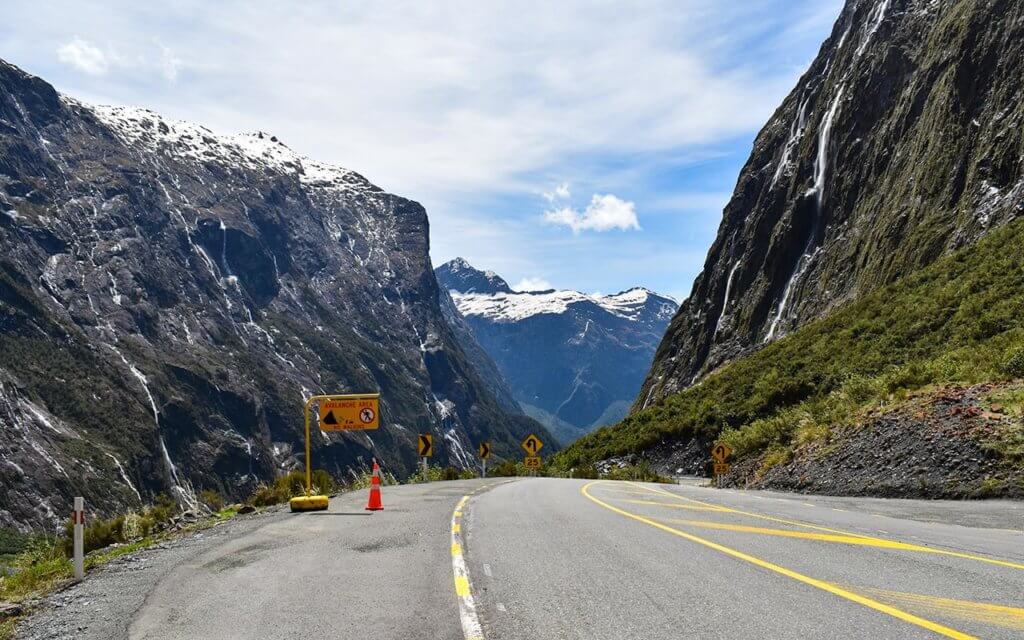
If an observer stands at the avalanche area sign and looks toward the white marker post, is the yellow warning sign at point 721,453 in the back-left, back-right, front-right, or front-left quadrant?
back-left

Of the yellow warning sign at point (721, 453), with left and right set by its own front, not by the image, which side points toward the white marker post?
front

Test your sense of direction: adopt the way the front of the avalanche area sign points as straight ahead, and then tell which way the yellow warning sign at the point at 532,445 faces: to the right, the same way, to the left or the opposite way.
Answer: the same way

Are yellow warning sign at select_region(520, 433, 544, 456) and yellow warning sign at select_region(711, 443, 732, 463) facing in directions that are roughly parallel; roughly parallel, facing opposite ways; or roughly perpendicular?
roughly parallel

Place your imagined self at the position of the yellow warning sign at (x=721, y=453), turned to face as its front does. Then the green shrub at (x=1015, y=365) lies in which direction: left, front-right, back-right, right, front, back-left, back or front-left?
front-left

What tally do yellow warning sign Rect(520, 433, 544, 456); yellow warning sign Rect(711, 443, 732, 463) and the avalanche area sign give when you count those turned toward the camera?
3

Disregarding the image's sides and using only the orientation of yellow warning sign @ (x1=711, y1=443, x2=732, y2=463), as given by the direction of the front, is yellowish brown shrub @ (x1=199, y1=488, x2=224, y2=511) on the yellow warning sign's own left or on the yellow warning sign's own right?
on the yellow warning sign's own right

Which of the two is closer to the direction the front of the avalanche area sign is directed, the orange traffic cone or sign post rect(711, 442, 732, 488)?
the orange traffic cone

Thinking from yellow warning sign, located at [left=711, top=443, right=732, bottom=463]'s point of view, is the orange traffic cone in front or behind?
in front

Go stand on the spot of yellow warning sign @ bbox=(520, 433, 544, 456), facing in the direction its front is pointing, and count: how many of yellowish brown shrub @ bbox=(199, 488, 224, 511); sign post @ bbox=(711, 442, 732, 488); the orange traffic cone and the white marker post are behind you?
0

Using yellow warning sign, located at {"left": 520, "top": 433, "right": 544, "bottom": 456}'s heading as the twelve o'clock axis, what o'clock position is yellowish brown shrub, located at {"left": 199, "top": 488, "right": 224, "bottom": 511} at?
The yellowish brown shrub is roughly at 1 o'clock from the yellow warning sign.

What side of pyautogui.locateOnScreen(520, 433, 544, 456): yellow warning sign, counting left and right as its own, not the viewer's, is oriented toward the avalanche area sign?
front

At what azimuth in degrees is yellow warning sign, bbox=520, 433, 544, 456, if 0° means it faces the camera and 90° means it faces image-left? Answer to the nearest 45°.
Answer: approximately 0°

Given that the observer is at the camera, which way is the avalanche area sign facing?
facing the viewer

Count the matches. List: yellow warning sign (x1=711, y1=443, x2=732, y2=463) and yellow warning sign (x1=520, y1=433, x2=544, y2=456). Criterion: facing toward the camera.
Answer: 2

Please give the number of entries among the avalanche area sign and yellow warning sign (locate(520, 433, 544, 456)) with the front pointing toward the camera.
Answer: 2

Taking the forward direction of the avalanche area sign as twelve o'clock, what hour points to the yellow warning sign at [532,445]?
The yellow warning sign is roughly at 7 o'clock from the avalanche area sign.
